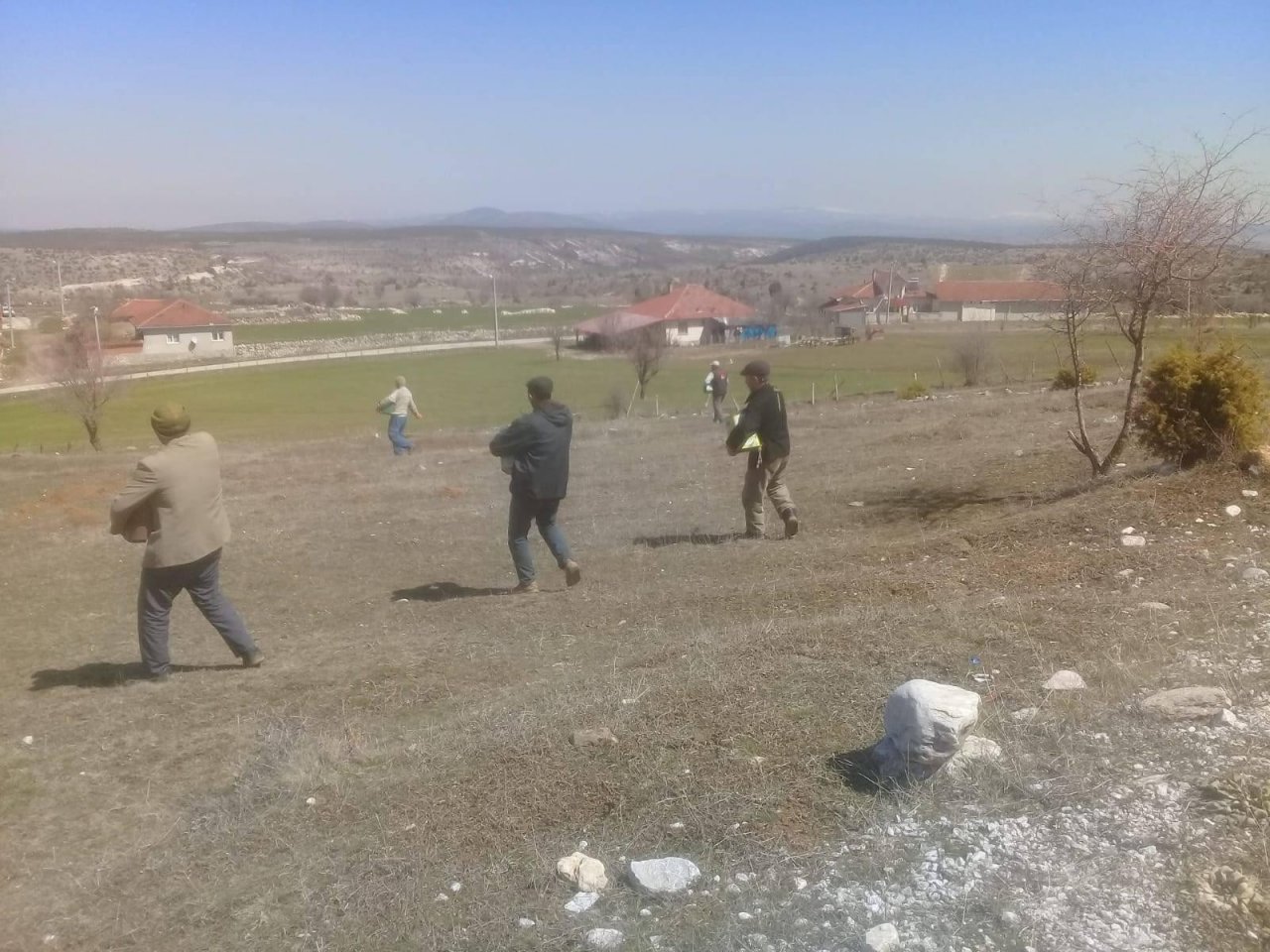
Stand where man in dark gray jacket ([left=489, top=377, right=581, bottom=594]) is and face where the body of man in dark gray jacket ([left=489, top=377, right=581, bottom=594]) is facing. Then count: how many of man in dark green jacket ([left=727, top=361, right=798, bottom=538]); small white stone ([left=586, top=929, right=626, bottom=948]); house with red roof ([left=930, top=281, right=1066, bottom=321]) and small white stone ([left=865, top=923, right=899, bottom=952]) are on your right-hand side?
2

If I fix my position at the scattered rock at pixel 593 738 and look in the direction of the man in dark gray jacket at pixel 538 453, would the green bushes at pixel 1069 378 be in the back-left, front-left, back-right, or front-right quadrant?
front-right

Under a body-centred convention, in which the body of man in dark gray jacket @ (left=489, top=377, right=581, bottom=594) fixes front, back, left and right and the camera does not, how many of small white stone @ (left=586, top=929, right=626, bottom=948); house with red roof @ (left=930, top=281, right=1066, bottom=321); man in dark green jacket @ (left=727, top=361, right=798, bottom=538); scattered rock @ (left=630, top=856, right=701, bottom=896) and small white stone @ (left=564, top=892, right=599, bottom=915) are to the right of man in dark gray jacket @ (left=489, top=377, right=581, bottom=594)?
2

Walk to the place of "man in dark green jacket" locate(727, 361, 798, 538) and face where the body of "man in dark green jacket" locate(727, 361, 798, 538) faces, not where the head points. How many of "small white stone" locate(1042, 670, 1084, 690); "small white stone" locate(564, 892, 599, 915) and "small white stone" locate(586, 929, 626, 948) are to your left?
3

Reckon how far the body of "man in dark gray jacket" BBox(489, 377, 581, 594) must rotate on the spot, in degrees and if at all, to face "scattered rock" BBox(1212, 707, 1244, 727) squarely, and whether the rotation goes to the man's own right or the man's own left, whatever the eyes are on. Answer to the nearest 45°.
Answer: approximately 180°

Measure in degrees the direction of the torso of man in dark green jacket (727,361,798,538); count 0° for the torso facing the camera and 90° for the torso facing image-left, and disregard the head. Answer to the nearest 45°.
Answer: approximately 90°

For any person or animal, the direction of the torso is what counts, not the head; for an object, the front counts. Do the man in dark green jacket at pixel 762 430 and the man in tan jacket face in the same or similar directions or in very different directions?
same or similar directions

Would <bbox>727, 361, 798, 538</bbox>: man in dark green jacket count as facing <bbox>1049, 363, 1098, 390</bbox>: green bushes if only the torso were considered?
no

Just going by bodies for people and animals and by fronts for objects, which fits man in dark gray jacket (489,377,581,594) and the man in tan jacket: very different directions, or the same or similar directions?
same or similar directions

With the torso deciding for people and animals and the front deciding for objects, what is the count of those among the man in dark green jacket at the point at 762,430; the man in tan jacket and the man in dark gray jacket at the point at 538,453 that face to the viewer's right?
0

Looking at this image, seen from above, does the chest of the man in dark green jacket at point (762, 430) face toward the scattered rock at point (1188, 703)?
no

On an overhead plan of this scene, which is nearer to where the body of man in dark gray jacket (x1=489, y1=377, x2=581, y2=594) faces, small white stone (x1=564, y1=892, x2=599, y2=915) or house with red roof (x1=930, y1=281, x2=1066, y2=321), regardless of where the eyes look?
the house with red roof

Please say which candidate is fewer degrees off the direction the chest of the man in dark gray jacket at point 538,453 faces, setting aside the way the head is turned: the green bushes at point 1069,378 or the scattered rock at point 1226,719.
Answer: the green bushes

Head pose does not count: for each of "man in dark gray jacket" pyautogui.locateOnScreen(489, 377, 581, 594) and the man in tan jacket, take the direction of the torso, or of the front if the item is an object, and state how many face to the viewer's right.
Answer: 0

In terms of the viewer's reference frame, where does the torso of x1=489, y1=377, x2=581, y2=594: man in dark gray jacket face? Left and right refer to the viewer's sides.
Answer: facing away from the viewer and to the left of the viewer

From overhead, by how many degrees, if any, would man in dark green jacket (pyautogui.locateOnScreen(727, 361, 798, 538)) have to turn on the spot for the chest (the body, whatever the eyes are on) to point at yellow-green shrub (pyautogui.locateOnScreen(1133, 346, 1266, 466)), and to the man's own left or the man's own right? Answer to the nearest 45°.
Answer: approximately 180°

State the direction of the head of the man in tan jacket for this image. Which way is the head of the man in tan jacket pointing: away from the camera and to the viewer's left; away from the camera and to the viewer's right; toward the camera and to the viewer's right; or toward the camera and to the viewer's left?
away from the camera and to the viewer's left

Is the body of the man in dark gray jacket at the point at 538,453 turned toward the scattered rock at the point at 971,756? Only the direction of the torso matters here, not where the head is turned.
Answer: no

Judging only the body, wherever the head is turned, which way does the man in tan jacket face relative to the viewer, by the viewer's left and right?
facing away from the viewer and to the left of the viewer
